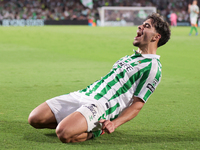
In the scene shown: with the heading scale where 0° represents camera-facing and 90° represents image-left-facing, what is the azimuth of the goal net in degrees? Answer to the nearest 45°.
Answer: approximately 0°

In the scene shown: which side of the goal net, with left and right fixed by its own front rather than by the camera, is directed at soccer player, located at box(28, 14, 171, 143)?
front
